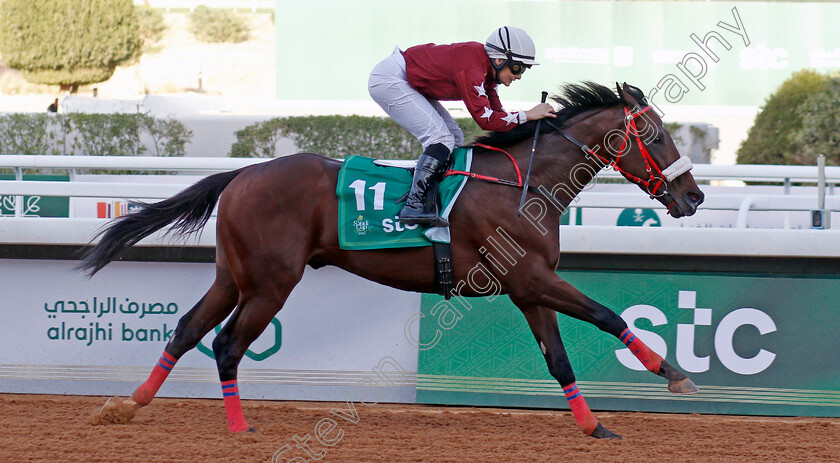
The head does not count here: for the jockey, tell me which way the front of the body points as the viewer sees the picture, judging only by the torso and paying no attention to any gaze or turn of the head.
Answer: to the viewer's right

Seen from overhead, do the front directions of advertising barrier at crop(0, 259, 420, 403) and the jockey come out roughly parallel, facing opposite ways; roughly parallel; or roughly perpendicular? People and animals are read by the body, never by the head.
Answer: roughly perpendicular

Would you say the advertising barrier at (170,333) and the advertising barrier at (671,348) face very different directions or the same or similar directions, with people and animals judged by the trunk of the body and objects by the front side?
same or similar directions

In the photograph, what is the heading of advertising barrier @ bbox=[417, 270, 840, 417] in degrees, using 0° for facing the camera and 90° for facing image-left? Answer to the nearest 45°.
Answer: approximately 0°

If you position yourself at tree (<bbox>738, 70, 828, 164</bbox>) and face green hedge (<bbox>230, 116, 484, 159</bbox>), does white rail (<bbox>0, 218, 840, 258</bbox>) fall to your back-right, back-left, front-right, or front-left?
front-left

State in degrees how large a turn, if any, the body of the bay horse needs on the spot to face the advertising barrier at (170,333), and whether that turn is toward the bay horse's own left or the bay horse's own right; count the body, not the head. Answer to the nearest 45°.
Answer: approximately 135° to the bay horse's own left

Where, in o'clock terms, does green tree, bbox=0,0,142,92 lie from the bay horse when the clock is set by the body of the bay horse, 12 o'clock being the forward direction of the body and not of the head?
The green tree is roughly at 8 o'clock from the bay horse.

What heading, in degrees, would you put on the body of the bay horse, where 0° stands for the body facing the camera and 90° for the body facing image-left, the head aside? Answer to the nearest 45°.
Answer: approximately 270°

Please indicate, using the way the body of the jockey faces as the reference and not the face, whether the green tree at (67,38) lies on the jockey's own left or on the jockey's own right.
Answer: on the jockey's own left

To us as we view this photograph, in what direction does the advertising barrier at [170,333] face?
facing the viewer

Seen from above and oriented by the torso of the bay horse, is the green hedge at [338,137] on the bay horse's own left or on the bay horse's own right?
on the bay horse's own left

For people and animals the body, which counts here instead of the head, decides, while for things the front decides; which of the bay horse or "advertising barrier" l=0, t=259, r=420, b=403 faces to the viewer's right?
the bay horse

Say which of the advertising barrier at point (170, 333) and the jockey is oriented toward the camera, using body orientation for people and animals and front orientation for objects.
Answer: the advertising barrier
